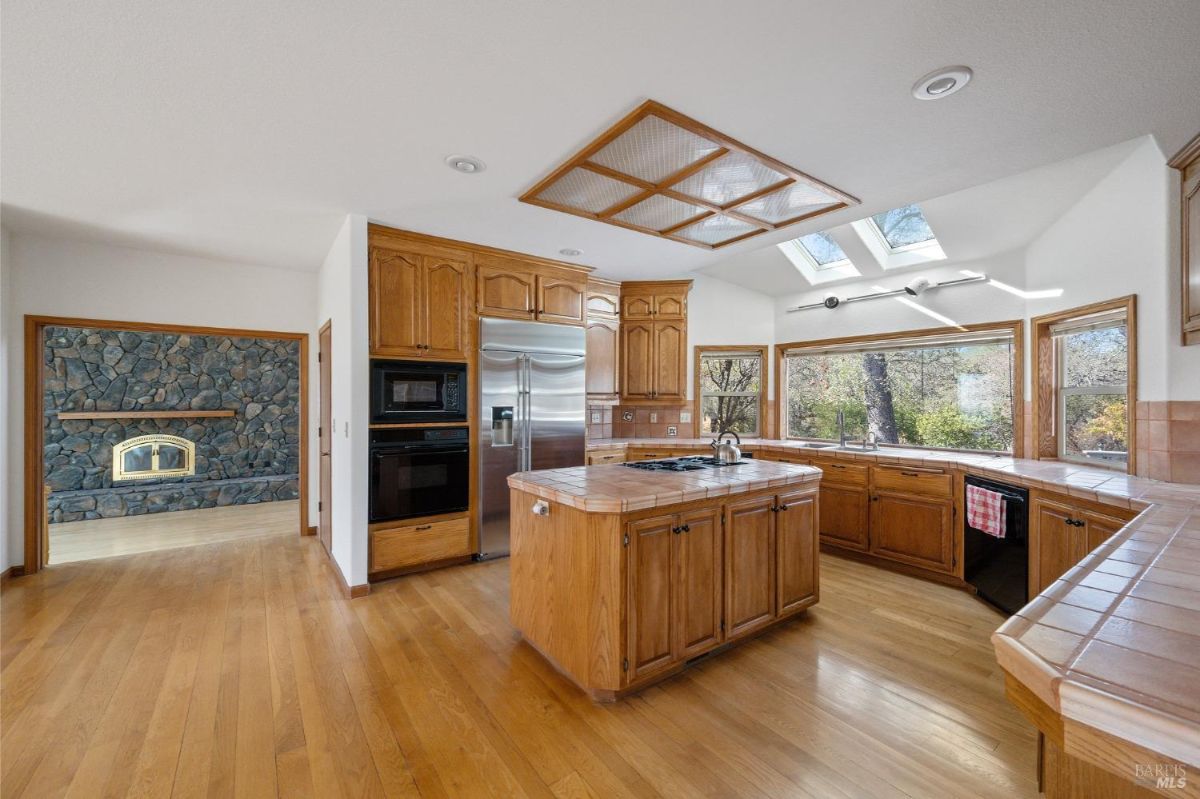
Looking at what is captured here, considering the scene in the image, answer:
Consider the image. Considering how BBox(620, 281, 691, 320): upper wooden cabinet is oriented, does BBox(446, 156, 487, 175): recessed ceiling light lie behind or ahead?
ahead

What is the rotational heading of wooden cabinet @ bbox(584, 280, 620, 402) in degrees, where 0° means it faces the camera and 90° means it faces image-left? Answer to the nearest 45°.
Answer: approximately 315°

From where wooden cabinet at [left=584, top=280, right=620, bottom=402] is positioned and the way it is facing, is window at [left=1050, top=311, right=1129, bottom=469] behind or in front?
in front

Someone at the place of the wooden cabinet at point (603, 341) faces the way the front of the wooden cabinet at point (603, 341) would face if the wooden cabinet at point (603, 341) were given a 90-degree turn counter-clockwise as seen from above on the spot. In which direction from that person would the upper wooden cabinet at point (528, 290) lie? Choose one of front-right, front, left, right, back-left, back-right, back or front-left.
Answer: back
